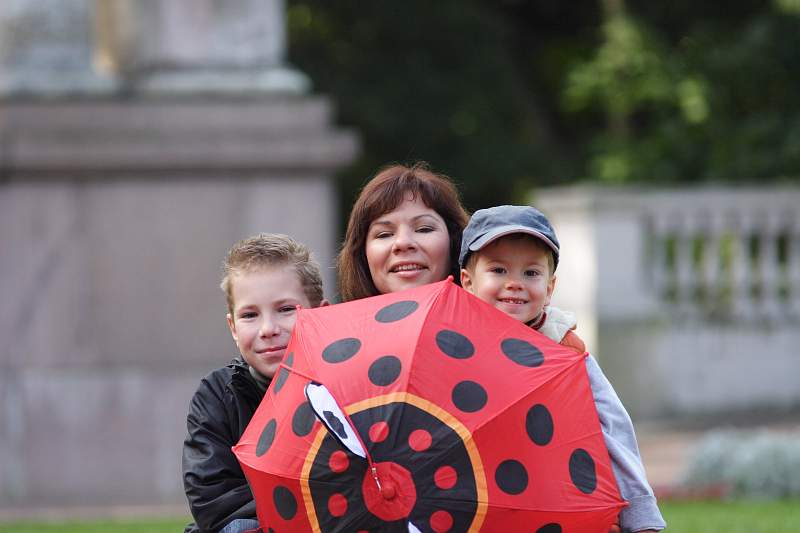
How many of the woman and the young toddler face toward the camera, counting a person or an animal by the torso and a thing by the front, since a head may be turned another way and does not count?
2

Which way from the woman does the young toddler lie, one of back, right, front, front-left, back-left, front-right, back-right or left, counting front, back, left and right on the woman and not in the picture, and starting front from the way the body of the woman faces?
front-left

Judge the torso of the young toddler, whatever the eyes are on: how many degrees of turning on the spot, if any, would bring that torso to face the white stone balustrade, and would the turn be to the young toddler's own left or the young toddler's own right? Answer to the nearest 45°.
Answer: approximately 180°

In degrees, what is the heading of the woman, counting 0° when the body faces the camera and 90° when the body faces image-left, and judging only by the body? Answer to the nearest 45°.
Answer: approximately 0°

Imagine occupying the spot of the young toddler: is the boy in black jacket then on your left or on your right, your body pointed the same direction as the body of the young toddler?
on your right

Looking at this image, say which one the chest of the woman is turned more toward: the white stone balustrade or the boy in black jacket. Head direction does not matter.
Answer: the boy in black jacket

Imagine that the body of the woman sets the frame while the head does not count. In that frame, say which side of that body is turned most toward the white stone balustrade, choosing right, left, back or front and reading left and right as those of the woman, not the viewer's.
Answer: back

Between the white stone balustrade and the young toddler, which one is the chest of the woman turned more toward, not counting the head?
the young toddler

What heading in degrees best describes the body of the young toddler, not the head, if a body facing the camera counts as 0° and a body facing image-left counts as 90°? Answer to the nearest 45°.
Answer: approximately 0°

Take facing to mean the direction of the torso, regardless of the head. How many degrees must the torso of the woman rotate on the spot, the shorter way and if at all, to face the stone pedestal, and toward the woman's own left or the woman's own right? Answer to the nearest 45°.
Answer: approximately 180°
